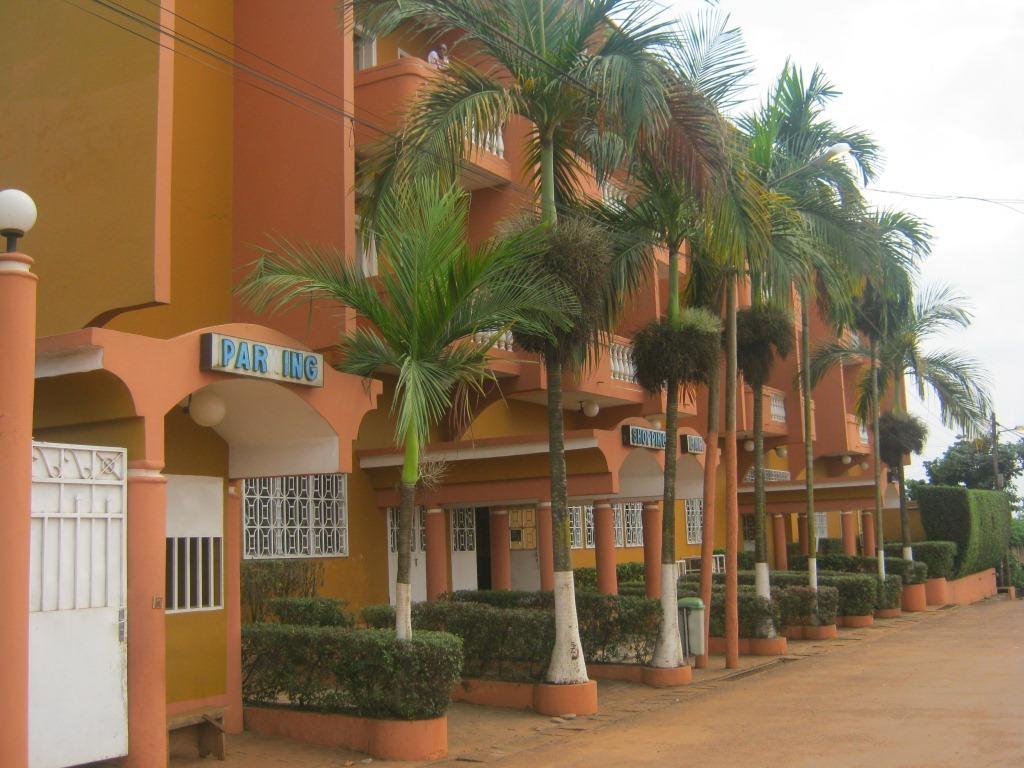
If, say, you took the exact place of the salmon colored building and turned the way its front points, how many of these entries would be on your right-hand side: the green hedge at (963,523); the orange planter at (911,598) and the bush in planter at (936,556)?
0

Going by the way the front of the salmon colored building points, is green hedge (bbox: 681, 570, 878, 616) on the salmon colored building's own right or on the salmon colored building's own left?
on the salmon colored building's own left

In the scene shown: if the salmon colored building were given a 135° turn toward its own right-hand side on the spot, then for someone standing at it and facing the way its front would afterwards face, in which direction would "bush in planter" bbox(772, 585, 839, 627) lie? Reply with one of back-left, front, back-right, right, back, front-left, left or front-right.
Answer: back-right

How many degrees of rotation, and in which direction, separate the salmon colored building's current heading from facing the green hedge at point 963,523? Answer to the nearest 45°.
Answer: approximately 90° to its left

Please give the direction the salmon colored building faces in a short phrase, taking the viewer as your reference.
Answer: facing the viewer and to the right of the viewer

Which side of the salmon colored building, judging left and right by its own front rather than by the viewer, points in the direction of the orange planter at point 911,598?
left

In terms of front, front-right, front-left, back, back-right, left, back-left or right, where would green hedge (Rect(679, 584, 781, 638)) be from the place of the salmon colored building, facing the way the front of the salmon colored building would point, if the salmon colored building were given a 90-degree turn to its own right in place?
back

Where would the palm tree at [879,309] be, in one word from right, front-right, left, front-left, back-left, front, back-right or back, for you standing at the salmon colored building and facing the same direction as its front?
left

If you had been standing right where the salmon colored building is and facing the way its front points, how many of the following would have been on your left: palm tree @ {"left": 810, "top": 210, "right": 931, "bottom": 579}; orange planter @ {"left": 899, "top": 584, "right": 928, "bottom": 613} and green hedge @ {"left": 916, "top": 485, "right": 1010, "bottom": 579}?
3

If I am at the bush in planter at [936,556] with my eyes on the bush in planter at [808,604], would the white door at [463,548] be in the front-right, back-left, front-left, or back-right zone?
front-right
